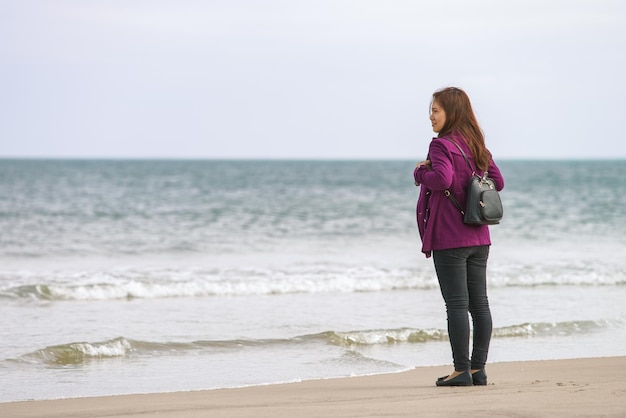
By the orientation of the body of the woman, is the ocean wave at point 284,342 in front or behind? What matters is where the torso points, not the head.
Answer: in front

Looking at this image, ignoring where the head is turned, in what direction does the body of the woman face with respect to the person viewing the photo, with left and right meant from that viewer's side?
facing away from the viewer and to the left of the viewer

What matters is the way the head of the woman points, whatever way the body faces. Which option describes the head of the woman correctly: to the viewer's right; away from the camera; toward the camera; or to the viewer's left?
to the viewer's left

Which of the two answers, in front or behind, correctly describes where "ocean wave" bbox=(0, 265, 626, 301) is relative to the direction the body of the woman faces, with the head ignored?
in front
